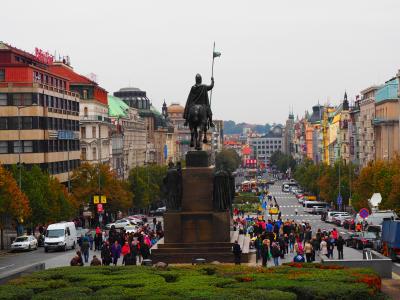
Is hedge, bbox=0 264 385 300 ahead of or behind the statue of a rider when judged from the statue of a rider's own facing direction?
behind

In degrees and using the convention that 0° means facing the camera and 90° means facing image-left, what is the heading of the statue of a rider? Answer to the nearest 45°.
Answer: approximately 180°

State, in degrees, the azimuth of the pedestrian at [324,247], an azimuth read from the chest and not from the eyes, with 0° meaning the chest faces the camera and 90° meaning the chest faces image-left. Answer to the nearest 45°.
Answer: approximately 180°

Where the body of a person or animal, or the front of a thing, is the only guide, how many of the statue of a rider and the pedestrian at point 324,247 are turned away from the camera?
2
